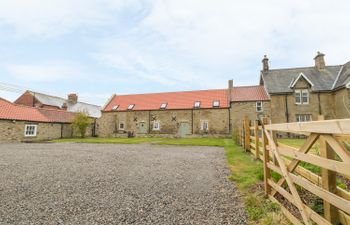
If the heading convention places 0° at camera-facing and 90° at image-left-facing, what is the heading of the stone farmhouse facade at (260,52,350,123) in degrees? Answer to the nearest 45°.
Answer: approximately 0°

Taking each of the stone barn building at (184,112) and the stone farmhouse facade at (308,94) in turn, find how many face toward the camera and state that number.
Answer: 2

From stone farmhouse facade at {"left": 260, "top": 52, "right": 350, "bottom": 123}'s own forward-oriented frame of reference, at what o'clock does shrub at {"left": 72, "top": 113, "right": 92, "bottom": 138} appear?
The shrub is roughly at 2 o'clock from the stone farmhouse facade.

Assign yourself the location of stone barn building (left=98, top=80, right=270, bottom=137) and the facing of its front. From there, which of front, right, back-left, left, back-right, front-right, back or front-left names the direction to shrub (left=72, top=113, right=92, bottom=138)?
right

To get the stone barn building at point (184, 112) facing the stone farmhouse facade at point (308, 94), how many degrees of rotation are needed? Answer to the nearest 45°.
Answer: approximately 90° to its left

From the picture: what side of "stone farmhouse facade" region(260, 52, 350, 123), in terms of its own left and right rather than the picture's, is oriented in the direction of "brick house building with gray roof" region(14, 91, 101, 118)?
right

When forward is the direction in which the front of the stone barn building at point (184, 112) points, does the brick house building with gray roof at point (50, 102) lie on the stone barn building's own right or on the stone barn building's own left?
on the stone barn building's own right

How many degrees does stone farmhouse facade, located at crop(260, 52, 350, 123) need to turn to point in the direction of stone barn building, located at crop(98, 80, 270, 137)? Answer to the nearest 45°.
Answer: approximately 90° to its right

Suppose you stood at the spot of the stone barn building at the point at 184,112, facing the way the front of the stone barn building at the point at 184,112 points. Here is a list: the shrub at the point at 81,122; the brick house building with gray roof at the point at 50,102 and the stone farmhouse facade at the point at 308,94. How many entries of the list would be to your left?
1
